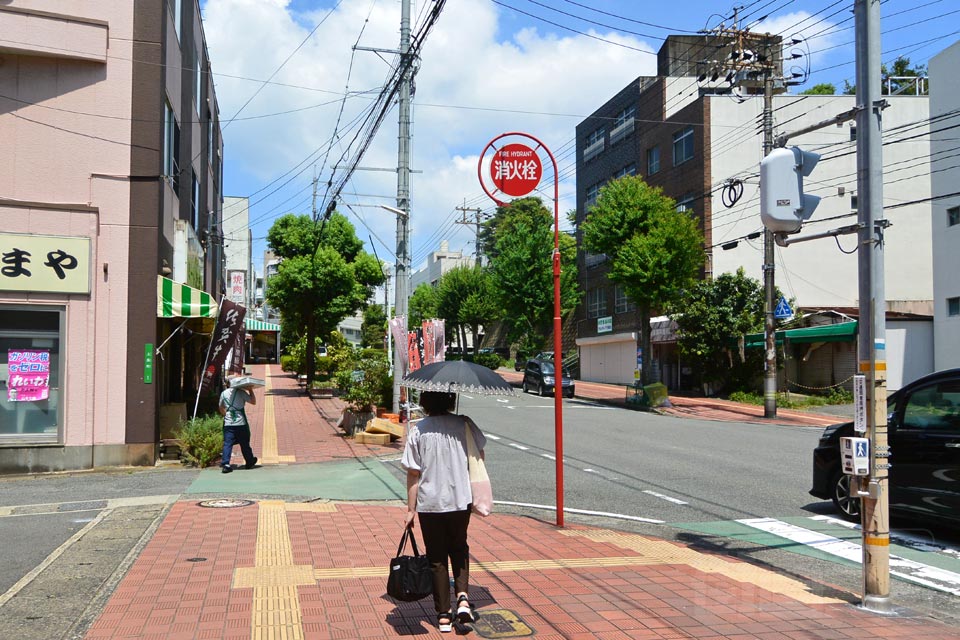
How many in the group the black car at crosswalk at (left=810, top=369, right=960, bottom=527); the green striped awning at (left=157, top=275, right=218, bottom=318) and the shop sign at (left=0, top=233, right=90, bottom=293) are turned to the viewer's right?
1

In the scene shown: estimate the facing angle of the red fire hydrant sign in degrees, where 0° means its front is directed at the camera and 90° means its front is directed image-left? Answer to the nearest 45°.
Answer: approximately 0°

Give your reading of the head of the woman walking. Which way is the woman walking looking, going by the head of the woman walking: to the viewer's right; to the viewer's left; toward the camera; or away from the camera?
away from the camera

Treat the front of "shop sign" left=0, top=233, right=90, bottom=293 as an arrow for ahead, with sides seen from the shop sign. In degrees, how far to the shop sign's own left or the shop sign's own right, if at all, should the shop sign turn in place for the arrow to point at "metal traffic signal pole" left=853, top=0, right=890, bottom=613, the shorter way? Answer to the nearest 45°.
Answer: approximately 45° to the shop sign's own left

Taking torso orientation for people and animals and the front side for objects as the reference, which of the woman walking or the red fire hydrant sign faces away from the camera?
the woman walking

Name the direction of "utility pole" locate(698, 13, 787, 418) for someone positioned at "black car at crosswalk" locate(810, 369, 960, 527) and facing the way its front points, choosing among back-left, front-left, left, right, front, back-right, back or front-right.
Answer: front-right

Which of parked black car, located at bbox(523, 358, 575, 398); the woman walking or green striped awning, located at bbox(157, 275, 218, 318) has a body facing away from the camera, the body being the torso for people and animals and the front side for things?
the woman walking

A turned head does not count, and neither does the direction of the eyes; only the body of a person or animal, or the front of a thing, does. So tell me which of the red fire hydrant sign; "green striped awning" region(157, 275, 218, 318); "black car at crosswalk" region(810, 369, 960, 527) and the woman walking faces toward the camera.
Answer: the red fire hydrant sign

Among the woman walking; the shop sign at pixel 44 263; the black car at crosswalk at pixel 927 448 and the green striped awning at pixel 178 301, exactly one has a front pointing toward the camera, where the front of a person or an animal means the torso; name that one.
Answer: the shop sign

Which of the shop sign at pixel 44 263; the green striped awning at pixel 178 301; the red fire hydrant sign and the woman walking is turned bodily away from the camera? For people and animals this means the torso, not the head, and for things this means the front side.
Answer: the woman walking

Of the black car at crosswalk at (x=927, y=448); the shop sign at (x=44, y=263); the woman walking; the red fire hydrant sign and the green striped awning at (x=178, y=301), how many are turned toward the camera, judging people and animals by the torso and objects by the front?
2

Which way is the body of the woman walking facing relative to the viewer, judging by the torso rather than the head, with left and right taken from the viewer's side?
facing away from the viewer

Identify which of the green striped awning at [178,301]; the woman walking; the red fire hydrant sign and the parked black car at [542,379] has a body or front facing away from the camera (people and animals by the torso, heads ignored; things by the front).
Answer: the woman walking

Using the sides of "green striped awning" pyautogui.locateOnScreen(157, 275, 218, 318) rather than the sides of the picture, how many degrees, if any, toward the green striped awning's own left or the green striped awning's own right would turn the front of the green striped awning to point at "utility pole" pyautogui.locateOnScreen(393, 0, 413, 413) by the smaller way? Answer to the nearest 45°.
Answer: approximately 45° to the green striped awning's own left

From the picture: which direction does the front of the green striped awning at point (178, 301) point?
to the viewer's right

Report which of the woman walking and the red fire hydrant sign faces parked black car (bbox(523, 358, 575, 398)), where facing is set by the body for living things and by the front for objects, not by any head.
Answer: the woman walking

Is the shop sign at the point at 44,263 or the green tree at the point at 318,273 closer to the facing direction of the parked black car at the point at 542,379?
the shop sign
